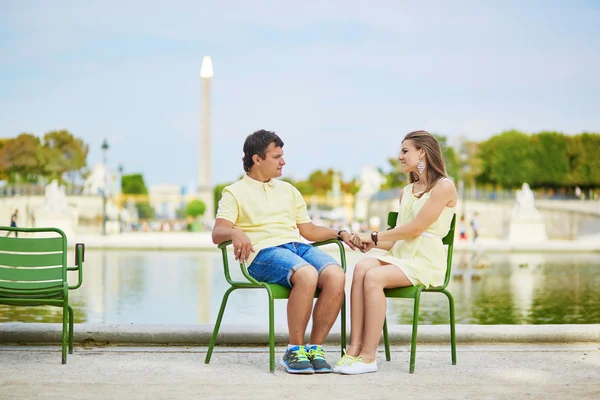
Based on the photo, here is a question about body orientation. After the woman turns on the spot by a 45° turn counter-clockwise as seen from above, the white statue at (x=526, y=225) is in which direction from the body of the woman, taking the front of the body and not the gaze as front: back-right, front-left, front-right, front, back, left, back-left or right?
back-right

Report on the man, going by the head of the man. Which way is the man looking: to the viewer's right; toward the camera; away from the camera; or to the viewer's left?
to the viewer's right

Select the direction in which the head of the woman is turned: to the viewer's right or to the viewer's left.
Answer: to the viewer's left

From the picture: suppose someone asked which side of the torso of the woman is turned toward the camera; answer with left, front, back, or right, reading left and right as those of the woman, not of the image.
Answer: left

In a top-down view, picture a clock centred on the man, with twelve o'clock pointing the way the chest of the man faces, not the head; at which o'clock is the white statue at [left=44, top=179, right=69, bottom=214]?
The white statue is roughly at 7 o'clock from the man.
